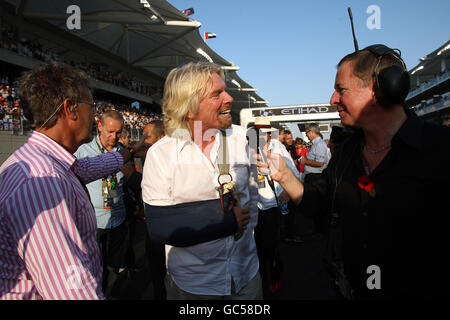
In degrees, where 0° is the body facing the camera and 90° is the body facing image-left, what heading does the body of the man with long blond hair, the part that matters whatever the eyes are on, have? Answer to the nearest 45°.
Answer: approximately 315°

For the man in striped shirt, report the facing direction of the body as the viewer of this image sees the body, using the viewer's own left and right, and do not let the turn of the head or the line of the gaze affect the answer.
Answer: facing away from the viewer and to the right of the viewer

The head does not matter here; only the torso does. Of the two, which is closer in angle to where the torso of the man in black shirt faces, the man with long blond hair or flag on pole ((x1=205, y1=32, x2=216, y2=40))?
the man with long blond hair

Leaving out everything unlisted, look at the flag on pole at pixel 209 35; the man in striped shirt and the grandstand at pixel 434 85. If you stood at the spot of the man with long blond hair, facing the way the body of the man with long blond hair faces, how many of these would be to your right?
1

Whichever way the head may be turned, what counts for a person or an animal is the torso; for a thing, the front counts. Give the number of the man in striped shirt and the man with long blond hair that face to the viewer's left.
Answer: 0

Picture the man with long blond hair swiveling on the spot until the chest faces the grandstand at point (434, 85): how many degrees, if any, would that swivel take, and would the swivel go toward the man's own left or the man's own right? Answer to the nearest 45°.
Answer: approximately 90° to the man's own left

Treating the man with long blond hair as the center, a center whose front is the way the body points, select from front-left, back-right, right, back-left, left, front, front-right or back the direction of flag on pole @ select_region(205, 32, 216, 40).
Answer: back-left

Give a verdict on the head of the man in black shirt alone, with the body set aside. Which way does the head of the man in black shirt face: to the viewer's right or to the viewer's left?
to the viewer's left

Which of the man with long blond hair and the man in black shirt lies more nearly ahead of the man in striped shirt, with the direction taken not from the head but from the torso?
the man with long blond hair

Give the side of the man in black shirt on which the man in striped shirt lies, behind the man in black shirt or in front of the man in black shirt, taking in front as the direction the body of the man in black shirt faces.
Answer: in front
